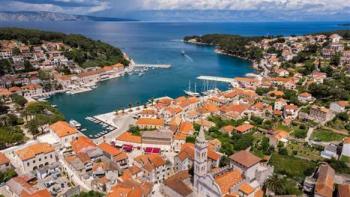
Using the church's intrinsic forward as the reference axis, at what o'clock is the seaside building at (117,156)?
The seaside building is roughly at 2 o'clock from the church.

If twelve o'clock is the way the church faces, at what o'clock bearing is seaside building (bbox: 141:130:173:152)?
The seaside building is roughly at 3 o'clock from the church.

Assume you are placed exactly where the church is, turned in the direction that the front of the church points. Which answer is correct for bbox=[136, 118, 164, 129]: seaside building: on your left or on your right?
on your right

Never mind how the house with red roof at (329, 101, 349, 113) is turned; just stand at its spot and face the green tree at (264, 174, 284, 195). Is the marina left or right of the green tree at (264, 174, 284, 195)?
right

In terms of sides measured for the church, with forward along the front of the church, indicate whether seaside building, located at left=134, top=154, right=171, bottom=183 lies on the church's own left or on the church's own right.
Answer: on the church's own right
